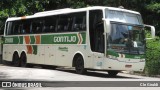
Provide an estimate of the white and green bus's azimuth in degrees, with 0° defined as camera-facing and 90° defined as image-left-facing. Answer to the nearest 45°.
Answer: approximately 315°
